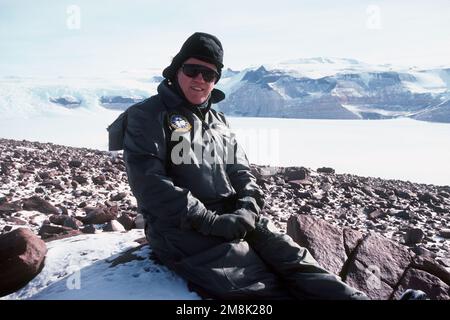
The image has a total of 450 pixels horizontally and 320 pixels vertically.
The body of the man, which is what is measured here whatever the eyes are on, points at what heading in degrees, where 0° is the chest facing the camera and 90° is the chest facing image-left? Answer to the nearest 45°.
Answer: approximately 315°

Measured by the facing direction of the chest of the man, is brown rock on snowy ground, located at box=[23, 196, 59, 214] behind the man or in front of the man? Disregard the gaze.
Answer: behind

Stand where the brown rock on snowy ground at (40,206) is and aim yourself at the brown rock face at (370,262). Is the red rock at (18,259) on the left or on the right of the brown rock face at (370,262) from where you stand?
right

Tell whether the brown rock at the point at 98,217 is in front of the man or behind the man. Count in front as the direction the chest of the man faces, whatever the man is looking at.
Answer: behind
